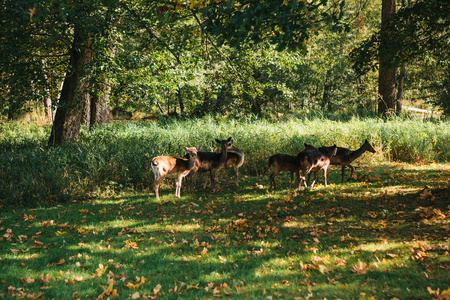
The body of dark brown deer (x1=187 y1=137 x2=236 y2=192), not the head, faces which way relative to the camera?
to the viewer's right

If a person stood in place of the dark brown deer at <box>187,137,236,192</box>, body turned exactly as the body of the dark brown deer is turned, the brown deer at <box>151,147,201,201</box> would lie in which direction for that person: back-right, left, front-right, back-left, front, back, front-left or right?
back-right
